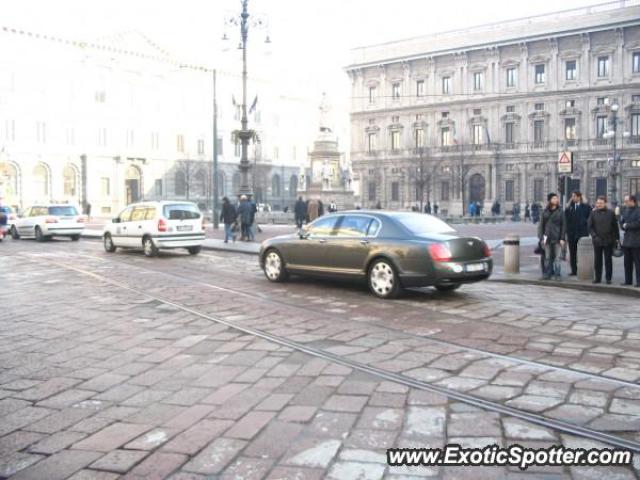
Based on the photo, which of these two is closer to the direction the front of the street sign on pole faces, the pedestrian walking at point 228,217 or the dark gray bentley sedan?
the dark gray bentley sedan

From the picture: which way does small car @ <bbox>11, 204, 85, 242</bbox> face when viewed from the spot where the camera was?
facing away from the viewer and to the left of the viewer

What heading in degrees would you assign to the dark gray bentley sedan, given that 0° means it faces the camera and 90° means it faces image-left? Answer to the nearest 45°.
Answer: approximately 135°

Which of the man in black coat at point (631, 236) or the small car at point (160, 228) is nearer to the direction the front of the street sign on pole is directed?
the man in black coat

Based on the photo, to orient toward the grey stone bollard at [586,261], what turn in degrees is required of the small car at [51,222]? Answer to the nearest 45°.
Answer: approximately 180°

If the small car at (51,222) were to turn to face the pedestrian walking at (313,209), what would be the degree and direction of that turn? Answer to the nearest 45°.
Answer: approximately 135° to its right

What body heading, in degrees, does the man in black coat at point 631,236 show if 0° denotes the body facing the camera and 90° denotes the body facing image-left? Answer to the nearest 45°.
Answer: approximately 45°

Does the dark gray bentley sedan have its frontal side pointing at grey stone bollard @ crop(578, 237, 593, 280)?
no

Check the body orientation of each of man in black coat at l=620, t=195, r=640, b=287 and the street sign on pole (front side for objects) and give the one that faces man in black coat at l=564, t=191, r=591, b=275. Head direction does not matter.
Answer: the street sign on pole

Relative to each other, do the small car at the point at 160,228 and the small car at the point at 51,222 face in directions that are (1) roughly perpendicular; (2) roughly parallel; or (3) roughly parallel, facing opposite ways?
roughly parallel

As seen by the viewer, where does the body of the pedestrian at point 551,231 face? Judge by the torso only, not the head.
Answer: toward the camera

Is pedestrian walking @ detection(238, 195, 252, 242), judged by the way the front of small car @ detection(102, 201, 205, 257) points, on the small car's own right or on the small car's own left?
on the small car's own right

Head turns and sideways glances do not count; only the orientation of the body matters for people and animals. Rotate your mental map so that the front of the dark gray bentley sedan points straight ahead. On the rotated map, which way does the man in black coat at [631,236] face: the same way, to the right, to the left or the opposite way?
to the left

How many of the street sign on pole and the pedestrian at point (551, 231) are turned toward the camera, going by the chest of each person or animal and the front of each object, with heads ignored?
2

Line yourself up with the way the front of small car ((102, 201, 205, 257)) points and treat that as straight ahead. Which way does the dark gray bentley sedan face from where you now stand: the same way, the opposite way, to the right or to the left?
the same way

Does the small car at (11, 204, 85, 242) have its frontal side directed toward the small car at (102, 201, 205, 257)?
no

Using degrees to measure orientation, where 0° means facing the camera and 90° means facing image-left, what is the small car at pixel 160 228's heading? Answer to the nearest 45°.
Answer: approximately 135°

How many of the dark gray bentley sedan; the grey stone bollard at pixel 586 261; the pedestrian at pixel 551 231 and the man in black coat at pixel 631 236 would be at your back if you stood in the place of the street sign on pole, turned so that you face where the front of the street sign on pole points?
0

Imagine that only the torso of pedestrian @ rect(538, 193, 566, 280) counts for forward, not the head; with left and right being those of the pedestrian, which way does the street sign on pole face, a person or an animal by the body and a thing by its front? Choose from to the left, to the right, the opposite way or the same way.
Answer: the same way
